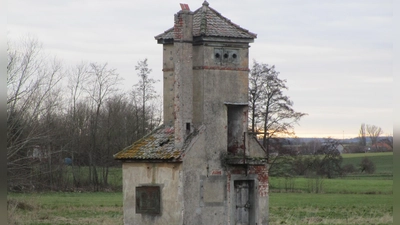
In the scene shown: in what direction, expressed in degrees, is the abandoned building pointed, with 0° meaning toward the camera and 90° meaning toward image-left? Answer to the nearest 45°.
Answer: approximately 315°
